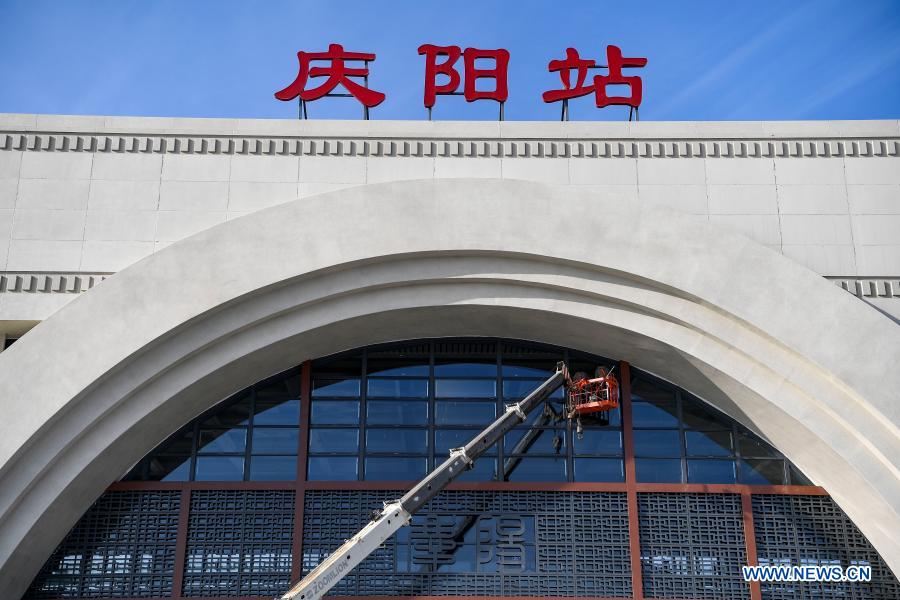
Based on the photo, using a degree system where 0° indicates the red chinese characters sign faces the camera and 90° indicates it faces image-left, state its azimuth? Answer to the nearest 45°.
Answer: approximately 0°

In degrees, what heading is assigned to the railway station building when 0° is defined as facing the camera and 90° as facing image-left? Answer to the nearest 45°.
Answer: approximately 0°
